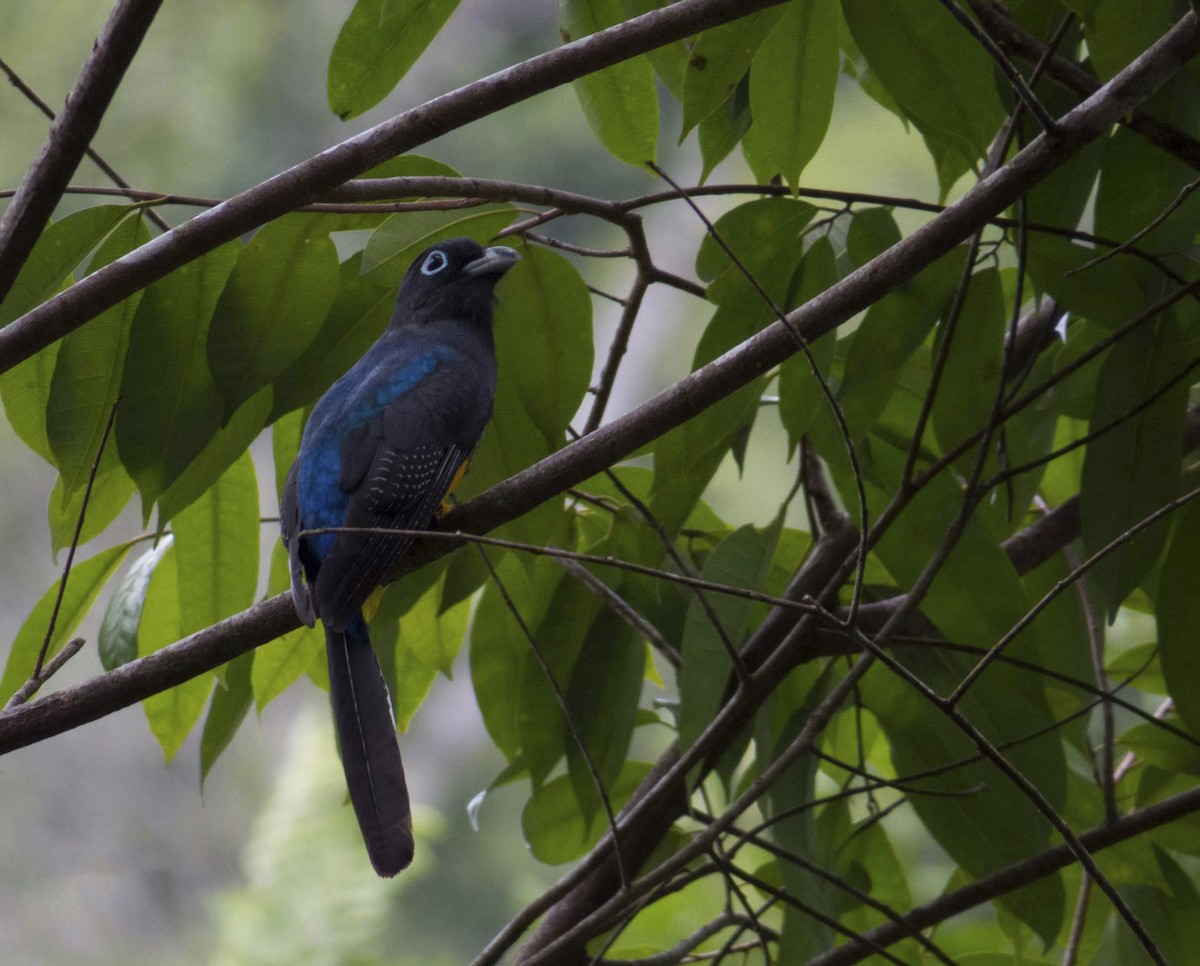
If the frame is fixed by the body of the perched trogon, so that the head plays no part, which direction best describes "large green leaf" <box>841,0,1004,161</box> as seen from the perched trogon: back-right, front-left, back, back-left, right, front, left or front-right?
right

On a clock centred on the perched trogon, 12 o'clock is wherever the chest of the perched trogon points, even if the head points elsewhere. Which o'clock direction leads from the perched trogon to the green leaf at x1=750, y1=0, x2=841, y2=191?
The green leaf is roughly at 3 o'clock from the perched trogon.

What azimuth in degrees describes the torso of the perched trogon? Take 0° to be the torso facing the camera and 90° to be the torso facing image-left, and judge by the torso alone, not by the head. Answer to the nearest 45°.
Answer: approximately 225°
